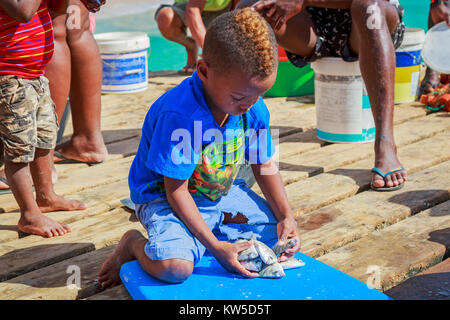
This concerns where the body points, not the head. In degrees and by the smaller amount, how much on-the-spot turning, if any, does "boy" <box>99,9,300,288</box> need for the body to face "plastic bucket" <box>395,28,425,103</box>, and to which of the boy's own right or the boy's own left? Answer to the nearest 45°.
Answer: approximately 90° to the boy's own left

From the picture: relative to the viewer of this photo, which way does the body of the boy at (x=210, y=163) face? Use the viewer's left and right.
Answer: facing the viewer and to the right of the viewer

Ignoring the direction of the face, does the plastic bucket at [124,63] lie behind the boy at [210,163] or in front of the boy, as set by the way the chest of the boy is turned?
behind

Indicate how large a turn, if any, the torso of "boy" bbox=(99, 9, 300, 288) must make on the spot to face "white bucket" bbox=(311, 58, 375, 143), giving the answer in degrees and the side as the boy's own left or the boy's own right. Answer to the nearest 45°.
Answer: approximately 90° to the boy's own left
